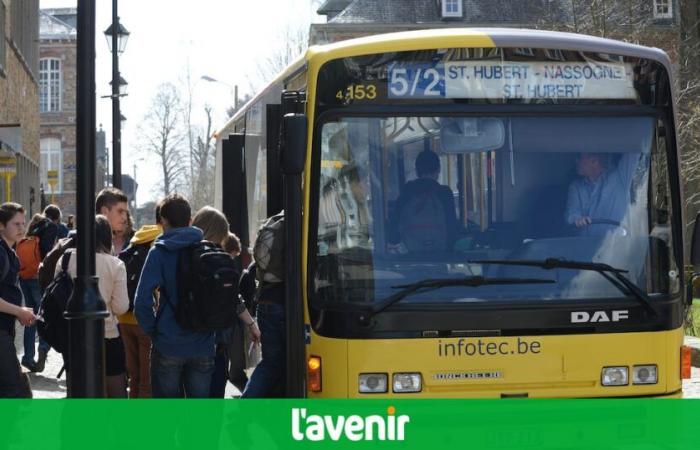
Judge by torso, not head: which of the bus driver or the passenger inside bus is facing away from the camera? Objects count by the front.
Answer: the passenger inside bus

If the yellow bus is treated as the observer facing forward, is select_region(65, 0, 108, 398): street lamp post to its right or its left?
on its right

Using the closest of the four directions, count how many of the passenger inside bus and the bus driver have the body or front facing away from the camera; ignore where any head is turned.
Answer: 1

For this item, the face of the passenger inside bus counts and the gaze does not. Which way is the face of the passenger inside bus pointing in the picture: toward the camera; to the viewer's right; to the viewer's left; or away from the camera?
away from the camera

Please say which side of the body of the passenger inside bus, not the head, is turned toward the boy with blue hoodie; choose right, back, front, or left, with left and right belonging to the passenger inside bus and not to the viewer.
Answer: left

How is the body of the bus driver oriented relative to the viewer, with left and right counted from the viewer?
facing the viewer and to the left of the viewer

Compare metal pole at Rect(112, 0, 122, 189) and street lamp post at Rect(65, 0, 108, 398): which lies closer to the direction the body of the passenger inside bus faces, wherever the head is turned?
the metal pole

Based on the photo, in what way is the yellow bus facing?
toward the camera

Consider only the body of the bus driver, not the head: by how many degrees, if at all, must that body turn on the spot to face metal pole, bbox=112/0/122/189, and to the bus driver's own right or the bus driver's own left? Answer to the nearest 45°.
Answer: approximately 90° to the bus driver's own right

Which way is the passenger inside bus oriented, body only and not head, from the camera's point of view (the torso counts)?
away from the camera

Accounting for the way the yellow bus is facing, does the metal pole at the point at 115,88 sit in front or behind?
behind

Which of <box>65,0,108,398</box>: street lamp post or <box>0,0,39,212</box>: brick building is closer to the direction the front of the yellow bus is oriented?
the street lamp post

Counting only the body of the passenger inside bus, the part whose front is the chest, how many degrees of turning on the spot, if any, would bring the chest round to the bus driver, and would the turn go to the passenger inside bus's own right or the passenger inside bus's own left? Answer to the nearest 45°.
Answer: approximately 90° to the passenger inside bus's own right
